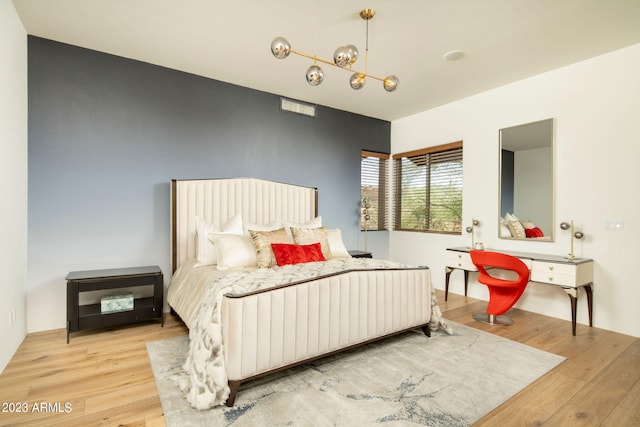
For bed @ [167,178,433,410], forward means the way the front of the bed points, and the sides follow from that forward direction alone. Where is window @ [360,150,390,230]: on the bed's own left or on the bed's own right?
on the bed's own left

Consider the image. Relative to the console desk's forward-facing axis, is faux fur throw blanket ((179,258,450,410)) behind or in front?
in front

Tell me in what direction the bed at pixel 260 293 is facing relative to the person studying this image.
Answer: facing the viewer and to the right of the viewer

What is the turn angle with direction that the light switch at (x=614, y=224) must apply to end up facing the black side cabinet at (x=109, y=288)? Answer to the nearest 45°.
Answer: approximately 45° to its right

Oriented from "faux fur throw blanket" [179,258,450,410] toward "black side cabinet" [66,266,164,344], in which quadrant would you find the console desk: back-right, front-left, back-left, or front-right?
back-right

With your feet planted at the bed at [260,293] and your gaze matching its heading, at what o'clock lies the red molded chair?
The red molded chair is roughly at 10 o'clock from the bed.

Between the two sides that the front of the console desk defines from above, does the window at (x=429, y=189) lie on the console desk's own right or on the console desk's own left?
on the console desk's own right

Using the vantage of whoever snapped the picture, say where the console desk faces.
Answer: facing the viewer and to the left of the viewer

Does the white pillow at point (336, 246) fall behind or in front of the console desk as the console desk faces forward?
in front

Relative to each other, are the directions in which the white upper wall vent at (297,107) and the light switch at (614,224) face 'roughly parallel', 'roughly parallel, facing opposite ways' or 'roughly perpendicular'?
roughly perpendicular

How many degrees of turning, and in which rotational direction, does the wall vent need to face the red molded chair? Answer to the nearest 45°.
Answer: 0° — it already faces it

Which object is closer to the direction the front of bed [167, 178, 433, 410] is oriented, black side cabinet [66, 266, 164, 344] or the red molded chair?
the red molded chair

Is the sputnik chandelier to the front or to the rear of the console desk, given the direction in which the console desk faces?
to the front

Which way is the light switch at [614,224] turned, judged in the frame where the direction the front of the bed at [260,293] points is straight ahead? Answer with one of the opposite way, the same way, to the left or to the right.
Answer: to the right
